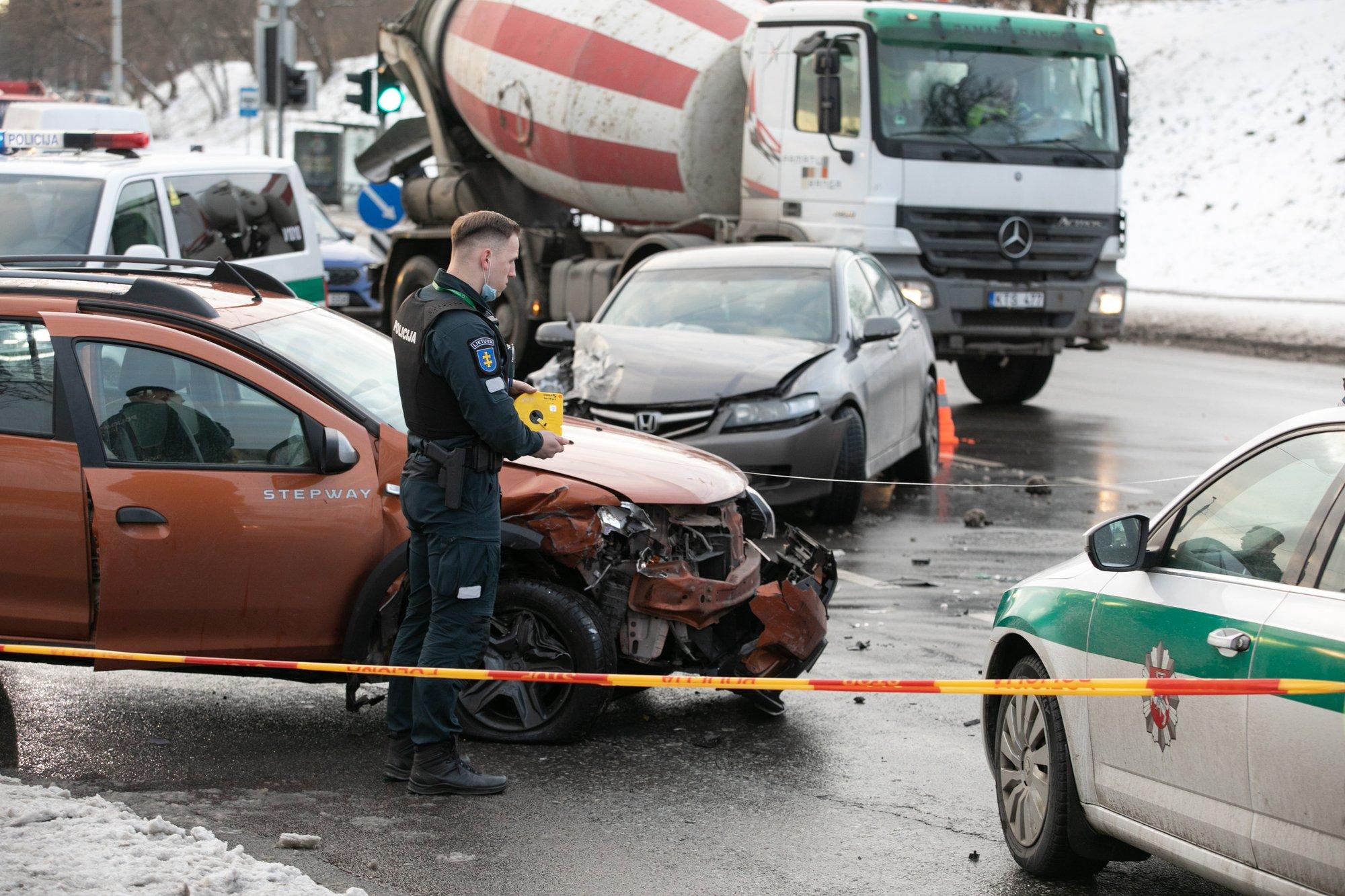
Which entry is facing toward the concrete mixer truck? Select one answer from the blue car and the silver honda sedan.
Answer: the blue car

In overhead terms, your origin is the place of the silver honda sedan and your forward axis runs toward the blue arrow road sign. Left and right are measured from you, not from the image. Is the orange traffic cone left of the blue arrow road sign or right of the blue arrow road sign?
right

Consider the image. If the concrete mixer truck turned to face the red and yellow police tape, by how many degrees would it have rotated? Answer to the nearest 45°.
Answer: approximately 45° to its right

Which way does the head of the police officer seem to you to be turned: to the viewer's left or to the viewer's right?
to the viewer's right

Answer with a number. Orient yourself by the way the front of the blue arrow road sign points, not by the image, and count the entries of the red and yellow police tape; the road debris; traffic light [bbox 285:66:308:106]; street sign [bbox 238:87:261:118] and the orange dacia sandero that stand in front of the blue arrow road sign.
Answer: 3

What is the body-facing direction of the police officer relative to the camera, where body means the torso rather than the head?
to the viewer's right

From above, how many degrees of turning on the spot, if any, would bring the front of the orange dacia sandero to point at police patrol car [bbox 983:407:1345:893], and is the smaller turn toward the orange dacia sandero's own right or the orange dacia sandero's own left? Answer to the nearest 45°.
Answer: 0° — it already faces it

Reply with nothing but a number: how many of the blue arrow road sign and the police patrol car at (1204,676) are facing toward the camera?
1

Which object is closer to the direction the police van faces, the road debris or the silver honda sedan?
the road debris

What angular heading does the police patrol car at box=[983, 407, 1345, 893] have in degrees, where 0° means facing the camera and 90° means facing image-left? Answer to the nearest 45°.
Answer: approximately 135°

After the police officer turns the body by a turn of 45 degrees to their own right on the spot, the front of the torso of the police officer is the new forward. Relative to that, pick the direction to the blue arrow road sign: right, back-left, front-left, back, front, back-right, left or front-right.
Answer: back-left
